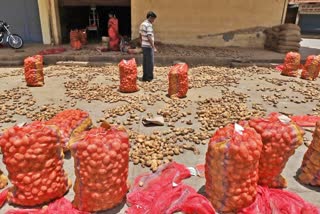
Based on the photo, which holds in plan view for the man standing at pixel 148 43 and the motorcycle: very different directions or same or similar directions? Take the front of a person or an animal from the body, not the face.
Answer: same or similar directions

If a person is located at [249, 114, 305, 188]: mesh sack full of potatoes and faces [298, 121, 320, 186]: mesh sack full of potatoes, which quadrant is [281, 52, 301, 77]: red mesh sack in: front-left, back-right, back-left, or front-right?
front-left
